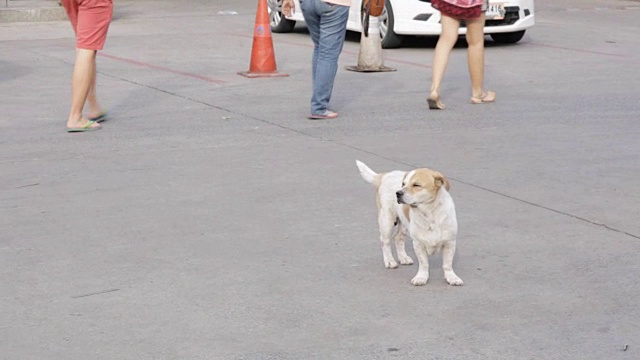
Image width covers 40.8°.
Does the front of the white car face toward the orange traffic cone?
no

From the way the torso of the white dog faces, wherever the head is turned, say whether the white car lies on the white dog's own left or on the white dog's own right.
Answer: on the white dog's own left

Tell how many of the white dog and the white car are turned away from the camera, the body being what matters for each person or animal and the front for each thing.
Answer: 0

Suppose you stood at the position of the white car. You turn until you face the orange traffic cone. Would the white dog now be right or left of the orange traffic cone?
left

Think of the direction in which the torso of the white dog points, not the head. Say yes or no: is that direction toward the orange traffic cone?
no

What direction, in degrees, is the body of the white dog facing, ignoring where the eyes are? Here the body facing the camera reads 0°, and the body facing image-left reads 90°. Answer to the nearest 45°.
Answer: approximately 315°

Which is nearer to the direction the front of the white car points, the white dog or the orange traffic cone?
the white dog

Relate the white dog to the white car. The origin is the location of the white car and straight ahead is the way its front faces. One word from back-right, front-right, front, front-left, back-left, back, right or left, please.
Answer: front-right
